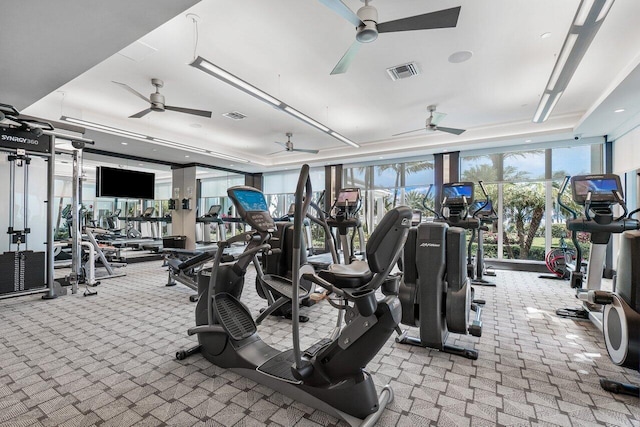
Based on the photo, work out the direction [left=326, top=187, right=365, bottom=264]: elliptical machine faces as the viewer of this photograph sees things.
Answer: facing away from the viewer

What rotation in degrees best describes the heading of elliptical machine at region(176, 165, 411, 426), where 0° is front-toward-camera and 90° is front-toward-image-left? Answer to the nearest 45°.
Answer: approximately 135°

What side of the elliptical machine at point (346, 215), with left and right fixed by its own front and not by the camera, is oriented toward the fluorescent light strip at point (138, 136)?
left

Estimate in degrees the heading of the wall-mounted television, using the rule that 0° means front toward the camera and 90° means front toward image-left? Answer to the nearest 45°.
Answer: approximately 315°

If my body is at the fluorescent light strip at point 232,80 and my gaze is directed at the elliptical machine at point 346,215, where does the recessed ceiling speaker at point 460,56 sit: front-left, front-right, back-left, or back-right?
front-right

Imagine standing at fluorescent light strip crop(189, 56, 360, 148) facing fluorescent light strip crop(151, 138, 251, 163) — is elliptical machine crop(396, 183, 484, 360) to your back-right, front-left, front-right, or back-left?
back-right

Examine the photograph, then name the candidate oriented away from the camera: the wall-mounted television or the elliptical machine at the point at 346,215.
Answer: the elliptical machine

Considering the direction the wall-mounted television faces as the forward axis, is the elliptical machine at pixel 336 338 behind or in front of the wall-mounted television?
in front

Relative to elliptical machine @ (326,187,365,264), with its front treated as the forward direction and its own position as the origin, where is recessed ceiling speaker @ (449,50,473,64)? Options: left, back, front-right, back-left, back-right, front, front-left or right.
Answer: back-right

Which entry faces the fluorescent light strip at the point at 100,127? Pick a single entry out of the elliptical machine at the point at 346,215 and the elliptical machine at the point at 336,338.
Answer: the elliptical machine at the point at 336,338

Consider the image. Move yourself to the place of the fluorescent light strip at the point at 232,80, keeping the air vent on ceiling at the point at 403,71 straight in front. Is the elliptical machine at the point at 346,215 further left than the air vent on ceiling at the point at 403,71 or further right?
left

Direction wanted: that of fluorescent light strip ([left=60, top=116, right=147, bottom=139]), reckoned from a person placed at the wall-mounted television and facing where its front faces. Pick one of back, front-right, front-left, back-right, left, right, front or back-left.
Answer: front-right

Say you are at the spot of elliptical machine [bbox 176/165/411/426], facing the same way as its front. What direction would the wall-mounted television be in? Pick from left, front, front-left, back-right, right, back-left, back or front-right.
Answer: front
